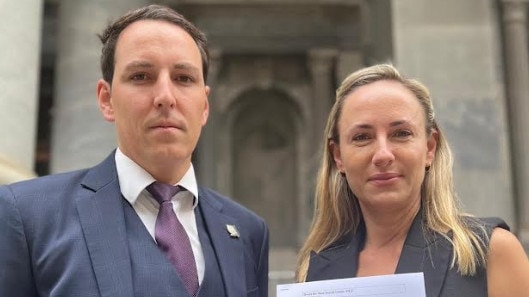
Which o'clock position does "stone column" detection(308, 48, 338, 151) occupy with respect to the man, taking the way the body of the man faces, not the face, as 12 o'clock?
The stone column is roughly at 8 o'clock from the man.

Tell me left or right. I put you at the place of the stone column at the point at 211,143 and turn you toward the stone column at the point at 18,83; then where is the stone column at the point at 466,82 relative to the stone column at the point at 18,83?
left

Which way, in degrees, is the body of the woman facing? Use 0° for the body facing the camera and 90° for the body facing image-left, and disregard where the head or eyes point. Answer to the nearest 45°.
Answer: approximately 45°

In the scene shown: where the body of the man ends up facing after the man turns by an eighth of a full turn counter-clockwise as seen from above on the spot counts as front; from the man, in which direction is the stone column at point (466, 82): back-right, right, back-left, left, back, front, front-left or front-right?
front-left

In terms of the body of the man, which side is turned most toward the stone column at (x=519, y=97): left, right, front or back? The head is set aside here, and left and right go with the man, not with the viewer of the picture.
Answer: left

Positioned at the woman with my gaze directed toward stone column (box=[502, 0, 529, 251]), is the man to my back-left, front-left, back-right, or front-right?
back-left

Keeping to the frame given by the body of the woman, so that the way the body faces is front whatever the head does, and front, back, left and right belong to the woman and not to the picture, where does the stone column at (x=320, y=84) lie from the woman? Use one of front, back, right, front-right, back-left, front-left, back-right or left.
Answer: back-right

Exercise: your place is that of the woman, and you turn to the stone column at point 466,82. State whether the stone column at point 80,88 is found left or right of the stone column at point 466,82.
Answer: left

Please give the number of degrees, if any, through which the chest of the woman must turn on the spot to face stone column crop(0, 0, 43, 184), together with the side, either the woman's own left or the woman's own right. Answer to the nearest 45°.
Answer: approximately 90° to the woman's own right

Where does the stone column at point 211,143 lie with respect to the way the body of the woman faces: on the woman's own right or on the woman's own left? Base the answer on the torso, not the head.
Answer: on the woman's own right
